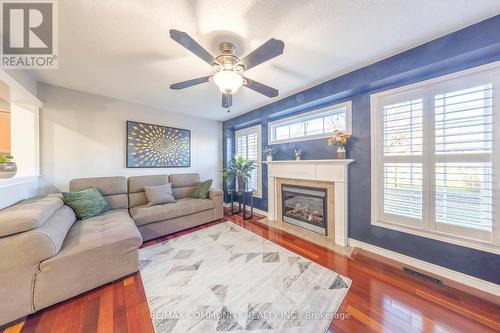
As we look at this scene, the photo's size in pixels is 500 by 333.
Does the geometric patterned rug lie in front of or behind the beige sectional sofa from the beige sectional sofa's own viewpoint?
in front

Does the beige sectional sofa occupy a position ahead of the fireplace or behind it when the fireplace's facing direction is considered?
ahead

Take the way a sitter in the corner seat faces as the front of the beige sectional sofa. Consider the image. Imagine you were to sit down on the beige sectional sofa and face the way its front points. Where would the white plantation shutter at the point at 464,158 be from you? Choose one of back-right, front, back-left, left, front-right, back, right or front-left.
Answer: front

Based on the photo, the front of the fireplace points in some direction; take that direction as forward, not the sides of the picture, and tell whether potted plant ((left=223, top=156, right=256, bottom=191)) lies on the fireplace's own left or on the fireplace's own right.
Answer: on the fireplace's own right

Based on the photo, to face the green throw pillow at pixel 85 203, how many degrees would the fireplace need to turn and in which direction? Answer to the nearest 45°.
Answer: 0° — it already faces it

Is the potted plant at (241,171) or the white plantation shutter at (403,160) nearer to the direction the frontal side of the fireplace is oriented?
the potted plant

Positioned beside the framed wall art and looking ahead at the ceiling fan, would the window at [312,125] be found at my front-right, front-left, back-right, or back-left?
front-left

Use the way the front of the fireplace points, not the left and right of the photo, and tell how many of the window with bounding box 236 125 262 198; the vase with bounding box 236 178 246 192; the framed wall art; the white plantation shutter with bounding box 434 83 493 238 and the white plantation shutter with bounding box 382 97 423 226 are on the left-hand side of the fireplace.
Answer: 2

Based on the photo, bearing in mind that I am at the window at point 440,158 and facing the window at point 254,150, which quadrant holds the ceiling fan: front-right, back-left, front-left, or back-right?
front-left

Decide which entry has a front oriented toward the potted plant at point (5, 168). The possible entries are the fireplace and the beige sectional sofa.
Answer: the fireplace

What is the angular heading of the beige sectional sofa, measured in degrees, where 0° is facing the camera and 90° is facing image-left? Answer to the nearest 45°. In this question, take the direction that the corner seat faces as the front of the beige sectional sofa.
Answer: approximately 315°

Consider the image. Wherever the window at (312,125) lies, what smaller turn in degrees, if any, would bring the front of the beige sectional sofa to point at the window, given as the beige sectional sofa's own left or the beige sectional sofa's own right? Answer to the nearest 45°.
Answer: approximately 45° to the beige sectional sofa's own left

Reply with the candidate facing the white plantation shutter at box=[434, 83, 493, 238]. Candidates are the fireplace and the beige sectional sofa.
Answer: the beige sectional sofa

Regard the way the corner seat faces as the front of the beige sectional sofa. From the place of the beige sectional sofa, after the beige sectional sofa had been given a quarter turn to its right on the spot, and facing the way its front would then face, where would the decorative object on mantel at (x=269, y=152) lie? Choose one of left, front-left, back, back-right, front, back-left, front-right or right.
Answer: back-left

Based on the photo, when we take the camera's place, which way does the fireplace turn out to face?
facing the viewer and to the left of the viewer

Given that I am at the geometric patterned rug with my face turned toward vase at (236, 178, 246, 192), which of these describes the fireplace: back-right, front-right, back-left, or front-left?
front-right

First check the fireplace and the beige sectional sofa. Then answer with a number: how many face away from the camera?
0
